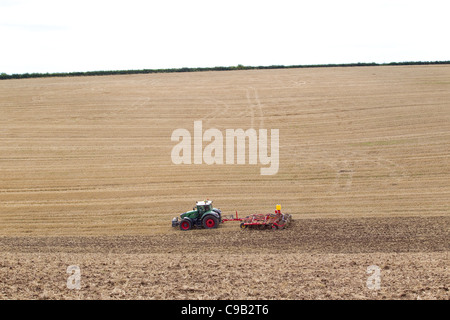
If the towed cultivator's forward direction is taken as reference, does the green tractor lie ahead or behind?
ahead

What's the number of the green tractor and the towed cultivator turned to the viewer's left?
2

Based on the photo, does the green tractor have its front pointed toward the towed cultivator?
no

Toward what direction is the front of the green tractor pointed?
to the viewer's left

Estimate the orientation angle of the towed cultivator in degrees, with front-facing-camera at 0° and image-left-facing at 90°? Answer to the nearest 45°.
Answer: approximately 90°

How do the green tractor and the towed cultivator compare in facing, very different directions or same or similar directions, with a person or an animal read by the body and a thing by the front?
same or similar directions
